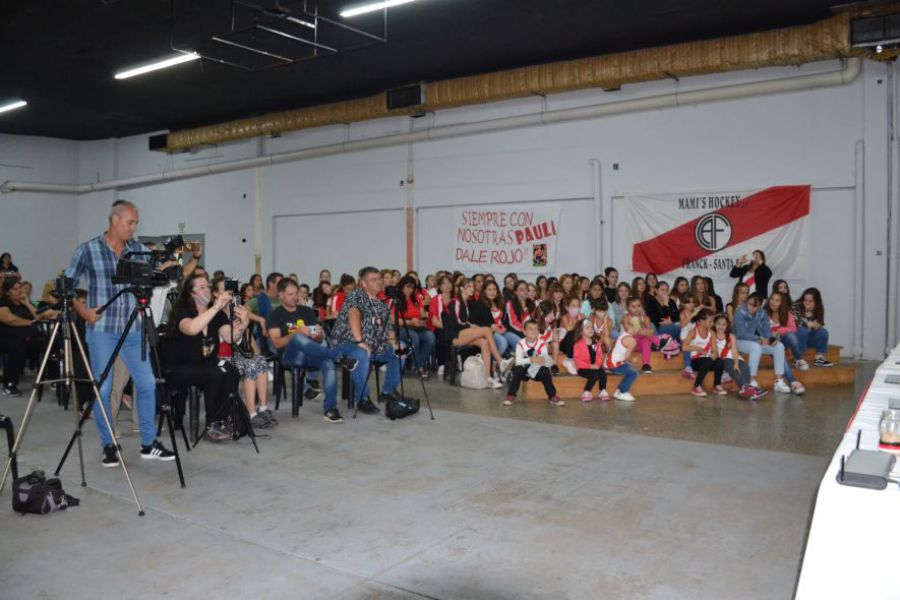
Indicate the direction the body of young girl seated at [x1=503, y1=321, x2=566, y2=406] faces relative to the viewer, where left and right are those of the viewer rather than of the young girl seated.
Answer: facing the viewer

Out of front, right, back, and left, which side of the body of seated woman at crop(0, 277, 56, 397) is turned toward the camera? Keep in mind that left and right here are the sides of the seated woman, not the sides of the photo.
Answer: right

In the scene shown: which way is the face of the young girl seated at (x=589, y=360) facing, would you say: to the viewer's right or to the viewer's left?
to the viewer's right

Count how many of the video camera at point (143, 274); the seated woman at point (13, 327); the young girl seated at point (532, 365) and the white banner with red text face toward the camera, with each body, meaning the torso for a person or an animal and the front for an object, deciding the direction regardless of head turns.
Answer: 2

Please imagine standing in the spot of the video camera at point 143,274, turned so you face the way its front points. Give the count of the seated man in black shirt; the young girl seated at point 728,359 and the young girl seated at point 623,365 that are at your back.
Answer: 0

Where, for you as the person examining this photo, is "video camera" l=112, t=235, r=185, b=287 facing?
facing to the right of the viewer

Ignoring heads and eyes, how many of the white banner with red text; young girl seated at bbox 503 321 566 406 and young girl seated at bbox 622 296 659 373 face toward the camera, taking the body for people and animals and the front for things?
3

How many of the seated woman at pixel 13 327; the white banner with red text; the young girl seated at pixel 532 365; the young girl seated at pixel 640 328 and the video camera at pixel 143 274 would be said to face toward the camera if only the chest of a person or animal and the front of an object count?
3

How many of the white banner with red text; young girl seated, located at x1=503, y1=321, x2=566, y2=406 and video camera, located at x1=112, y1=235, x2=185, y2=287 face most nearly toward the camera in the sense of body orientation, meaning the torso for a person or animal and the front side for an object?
2

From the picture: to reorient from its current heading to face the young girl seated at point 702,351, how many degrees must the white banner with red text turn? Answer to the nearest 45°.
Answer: approximately 45° to its left

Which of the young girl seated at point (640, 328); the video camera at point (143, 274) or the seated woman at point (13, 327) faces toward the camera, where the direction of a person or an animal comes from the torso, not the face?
the young girl seated

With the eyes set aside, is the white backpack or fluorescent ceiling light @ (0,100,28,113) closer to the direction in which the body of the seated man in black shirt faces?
the white backpack

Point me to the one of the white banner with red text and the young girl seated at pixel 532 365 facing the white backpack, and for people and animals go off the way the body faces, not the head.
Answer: the white banner with red text

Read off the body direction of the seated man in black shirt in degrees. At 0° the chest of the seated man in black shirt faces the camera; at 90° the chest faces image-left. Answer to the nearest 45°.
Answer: approximately 315°

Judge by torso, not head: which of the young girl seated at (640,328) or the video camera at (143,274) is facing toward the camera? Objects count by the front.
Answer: the young girl seated

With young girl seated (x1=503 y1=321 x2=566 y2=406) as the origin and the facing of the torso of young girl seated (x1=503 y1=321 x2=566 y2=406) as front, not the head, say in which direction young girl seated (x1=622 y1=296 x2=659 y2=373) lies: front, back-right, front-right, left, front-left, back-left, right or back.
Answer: back-left

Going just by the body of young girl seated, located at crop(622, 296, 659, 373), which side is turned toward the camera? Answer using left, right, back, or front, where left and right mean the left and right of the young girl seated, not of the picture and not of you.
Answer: front

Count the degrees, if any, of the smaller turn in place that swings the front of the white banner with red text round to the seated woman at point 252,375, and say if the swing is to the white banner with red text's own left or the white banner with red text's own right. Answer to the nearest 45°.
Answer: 0° — it already faces them
